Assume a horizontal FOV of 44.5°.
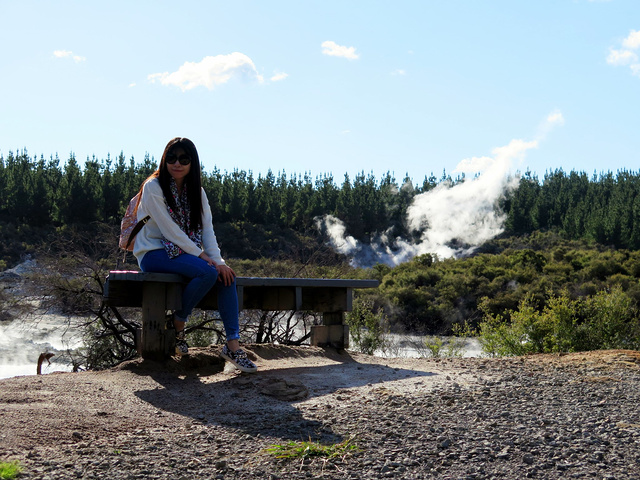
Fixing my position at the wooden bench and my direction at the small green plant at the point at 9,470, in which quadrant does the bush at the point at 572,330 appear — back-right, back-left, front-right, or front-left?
back-left

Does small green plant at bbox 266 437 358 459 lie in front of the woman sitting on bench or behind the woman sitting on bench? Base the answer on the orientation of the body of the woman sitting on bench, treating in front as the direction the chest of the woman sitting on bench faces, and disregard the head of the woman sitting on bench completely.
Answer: in front

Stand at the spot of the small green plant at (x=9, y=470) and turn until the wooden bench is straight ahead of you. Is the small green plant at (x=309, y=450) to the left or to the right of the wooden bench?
right

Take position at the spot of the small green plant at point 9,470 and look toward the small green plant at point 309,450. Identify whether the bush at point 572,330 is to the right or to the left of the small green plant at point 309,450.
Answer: left

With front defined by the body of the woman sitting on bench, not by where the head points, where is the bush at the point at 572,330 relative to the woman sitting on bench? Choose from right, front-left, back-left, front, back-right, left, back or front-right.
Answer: left

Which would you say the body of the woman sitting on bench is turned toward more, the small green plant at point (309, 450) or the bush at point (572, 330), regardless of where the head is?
the small green plant

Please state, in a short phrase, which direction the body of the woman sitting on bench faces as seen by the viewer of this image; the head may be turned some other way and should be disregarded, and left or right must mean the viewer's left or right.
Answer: facing the viewer and to the right of the viewer

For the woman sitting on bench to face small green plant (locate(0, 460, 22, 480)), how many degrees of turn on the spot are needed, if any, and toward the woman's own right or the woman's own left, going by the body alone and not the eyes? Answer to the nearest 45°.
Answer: approximately 45° to the woman's own right
